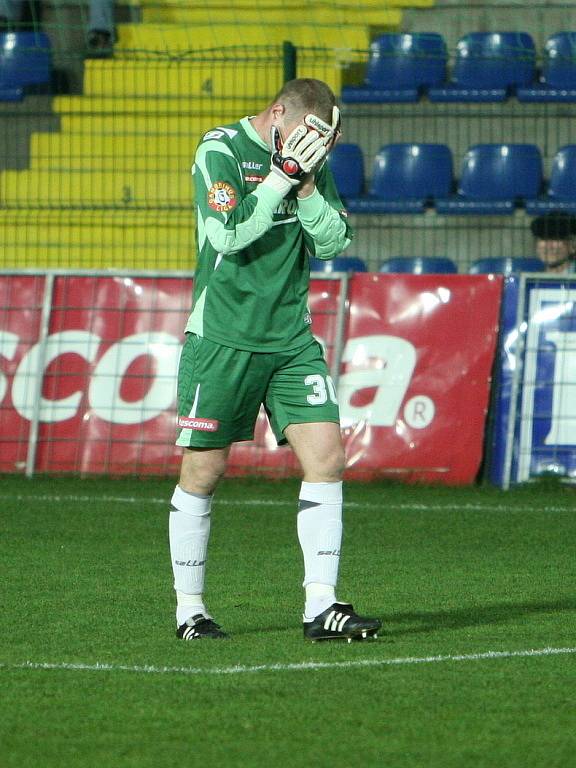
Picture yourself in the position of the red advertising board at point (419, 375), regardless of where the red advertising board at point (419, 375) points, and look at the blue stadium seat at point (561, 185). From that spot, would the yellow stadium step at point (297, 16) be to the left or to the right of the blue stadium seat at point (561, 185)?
left

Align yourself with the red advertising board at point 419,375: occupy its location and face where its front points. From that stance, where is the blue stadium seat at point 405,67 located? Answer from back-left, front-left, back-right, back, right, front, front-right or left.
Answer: back

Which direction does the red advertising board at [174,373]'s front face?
toward the camera

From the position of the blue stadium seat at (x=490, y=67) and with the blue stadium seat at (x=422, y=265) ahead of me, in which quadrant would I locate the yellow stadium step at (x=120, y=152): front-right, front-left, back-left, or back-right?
front-right

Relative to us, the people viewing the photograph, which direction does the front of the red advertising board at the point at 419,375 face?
facing the viewer

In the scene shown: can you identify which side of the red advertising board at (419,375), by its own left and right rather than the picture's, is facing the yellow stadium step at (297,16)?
back

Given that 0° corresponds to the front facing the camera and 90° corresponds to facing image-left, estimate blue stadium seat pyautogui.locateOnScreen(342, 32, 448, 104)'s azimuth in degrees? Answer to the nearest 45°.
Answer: approximately 45°

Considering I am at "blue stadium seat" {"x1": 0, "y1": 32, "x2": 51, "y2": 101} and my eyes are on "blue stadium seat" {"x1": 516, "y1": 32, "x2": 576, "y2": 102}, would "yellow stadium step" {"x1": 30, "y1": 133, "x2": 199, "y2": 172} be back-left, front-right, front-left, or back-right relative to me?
front-right

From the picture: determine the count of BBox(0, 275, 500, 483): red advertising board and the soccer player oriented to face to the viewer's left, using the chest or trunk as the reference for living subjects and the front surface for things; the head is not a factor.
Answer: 0

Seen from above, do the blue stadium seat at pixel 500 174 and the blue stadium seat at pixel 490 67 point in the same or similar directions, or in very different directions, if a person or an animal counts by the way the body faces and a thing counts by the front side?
same or similar directions

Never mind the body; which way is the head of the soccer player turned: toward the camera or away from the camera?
toward the camera

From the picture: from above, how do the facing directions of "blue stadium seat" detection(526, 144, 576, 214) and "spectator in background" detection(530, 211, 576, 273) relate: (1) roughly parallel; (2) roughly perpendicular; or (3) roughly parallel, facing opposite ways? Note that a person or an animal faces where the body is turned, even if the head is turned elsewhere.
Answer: roughly parallel

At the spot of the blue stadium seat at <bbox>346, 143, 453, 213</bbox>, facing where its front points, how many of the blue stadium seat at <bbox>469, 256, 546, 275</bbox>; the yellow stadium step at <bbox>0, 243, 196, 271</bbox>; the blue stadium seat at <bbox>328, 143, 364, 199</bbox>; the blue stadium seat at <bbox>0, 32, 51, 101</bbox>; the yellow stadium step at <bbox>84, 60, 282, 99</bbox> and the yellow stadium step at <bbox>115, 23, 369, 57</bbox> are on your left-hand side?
1

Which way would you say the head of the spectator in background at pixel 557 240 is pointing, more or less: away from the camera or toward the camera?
toward the camera

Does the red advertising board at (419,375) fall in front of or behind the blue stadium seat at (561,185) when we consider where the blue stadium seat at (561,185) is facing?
in front
